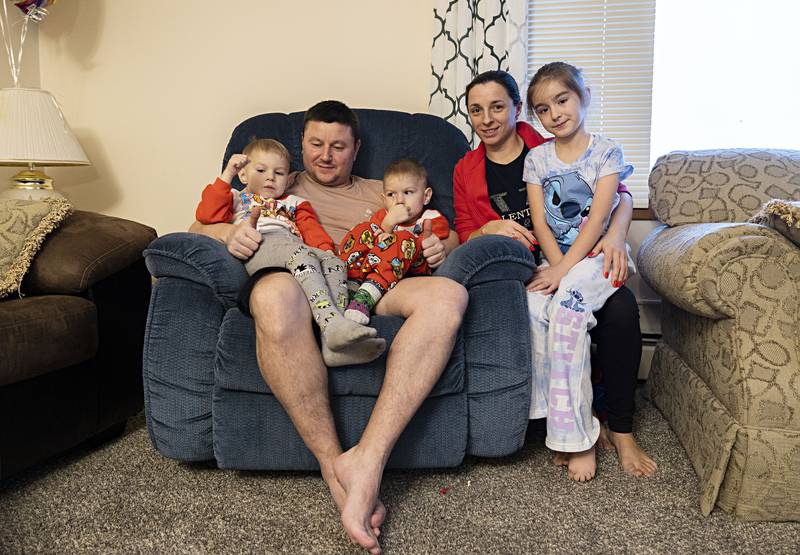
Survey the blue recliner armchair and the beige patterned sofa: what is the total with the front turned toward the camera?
2

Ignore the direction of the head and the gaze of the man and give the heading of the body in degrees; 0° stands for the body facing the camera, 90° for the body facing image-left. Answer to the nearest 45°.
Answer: approximately 0°

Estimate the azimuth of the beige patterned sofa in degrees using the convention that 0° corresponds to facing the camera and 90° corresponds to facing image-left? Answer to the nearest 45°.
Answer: approximately 0°

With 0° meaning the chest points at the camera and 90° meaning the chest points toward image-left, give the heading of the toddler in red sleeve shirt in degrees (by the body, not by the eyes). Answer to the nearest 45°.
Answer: approximately 315°

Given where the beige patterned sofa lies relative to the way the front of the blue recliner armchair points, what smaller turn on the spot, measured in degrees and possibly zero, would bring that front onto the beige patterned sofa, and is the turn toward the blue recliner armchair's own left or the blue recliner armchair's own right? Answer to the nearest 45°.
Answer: approximately 90° to the blue recliner armchair's own left

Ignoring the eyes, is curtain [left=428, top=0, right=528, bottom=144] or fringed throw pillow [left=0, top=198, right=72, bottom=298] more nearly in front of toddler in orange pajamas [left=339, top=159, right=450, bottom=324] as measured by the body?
the fringed throw pillow

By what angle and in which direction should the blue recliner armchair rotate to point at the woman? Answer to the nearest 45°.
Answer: approximately 135° to its left
